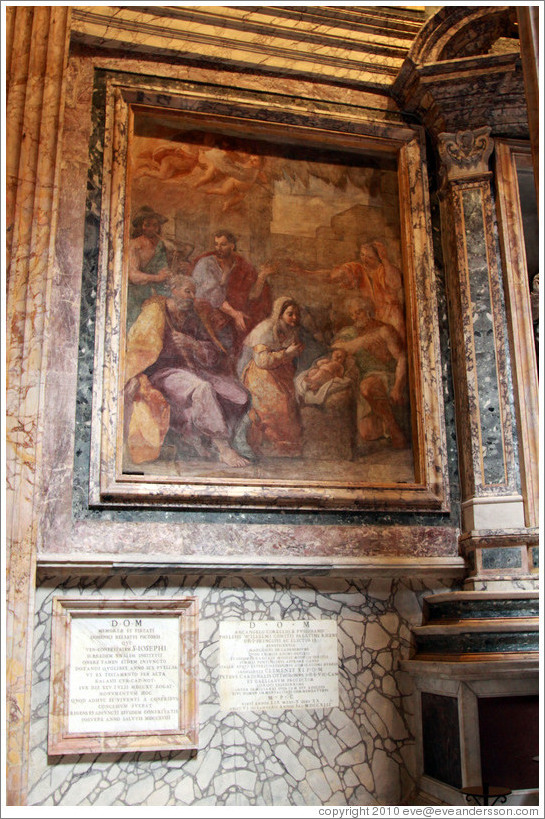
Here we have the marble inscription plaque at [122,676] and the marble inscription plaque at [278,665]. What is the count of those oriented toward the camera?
2

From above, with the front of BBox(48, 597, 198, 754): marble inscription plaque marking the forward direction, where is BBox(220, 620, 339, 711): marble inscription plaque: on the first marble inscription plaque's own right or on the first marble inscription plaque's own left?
on the first marble inscription plaque's own left

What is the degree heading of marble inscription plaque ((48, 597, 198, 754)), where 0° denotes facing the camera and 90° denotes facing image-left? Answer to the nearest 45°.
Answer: approximately 0°

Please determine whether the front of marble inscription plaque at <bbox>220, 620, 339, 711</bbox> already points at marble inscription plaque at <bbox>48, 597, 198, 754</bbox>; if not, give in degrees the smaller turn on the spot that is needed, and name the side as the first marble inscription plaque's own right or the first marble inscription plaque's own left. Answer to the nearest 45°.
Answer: approximately 90° to the first marble inscription plaque's own right
